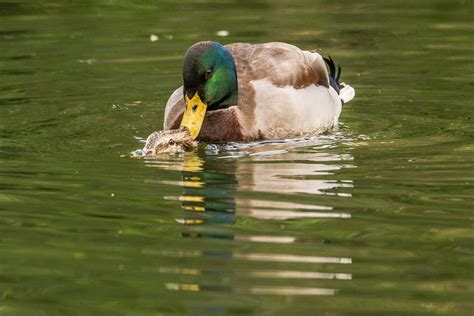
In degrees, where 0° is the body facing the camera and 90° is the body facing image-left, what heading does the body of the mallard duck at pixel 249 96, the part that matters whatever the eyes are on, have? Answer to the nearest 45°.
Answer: approximately 45°
